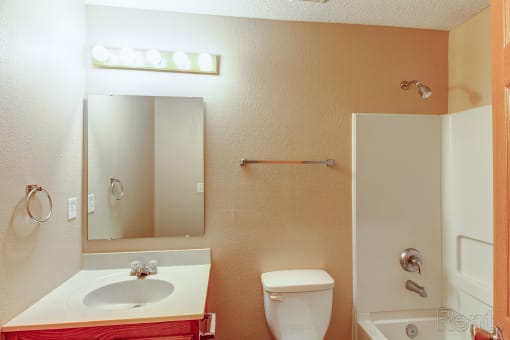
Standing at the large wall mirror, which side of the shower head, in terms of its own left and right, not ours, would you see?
right

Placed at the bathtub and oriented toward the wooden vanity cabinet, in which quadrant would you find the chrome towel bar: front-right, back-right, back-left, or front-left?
front-right

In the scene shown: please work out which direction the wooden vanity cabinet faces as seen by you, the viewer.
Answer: facing the viewer

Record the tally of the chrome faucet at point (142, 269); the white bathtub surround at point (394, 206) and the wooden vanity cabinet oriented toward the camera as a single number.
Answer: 3

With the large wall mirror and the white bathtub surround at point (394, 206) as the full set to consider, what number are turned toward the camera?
2

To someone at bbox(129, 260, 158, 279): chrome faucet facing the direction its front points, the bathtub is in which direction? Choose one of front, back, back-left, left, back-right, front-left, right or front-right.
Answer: left

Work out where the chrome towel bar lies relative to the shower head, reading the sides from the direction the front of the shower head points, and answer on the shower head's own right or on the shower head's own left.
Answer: on the shower head's own right

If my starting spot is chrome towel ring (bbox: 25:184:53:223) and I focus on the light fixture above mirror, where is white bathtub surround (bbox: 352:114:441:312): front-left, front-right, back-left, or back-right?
front-right

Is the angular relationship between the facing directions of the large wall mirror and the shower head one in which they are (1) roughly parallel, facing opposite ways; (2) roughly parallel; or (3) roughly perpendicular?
roughly parallel

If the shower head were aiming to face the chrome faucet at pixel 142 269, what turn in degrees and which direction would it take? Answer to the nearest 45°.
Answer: approximately 90° to its right

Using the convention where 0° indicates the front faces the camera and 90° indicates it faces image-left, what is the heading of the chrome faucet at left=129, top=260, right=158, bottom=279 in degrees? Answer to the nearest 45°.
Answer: approximately 0°

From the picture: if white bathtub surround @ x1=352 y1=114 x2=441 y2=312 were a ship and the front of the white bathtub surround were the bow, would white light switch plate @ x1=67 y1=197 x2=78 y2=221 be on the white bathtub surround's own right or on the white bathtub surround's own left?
on the white bathtub surround's own right

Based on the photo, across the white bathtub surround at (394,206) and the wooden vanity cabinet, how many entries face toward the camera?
2
